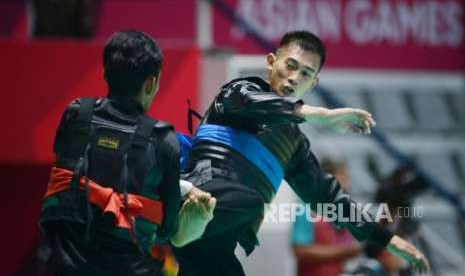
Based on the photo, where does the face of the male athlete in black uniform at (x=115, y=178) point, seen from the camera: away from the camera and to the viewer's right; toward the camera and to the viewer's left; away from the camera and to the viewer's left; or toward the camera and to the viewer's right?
away from the camera and to the viewer's right

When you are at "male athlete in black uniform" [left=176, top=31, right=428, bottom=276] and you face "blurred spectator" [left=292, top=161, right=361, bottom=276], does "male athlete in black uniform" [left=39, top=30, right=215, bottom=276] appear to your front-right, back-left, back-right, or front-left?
back-left

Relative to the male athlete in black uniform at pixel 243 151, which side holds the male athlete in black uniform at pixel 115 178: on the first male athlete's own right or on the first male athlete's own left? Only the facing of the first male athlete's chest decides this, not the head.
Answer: on the first male athlete's own right
